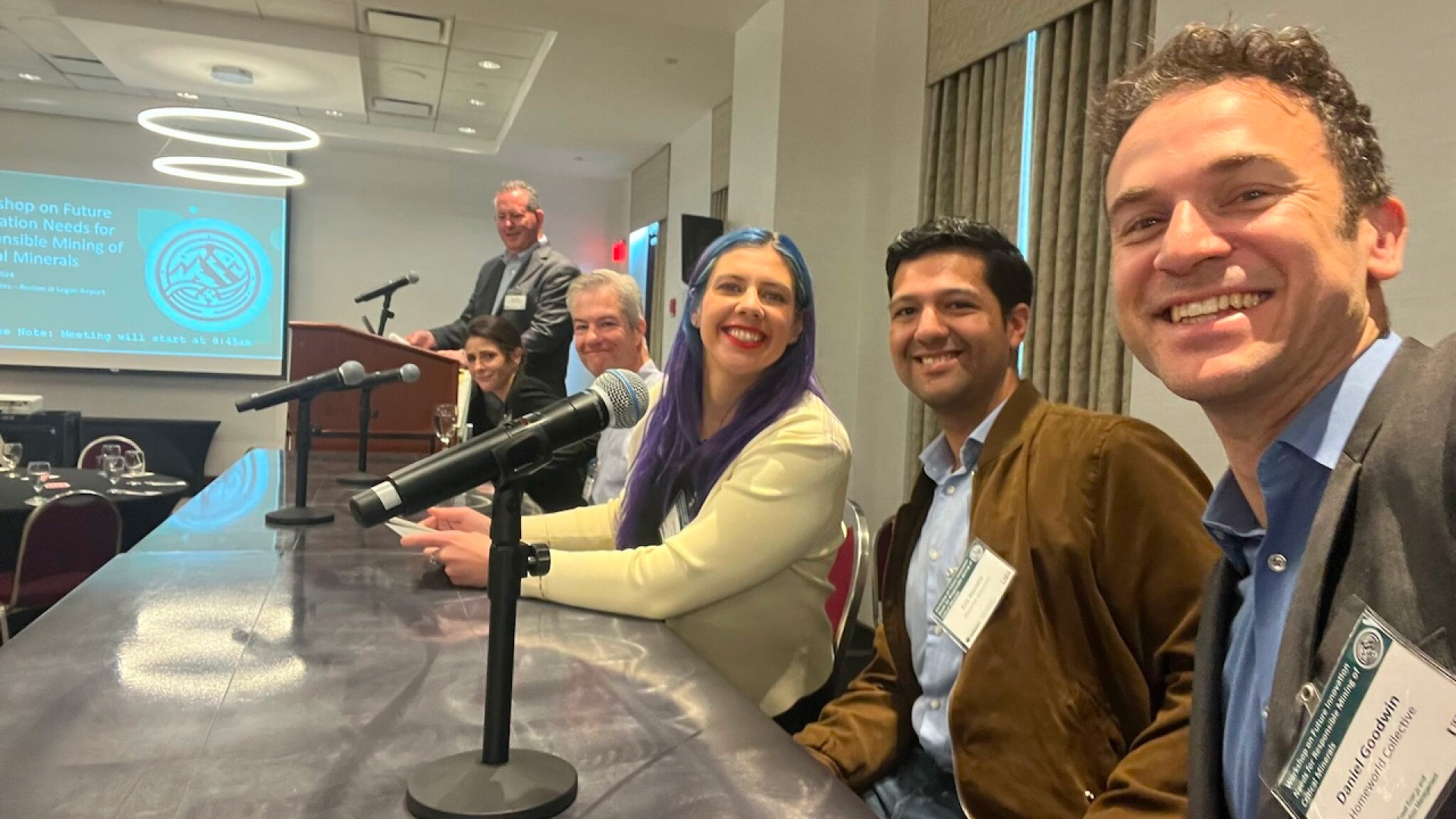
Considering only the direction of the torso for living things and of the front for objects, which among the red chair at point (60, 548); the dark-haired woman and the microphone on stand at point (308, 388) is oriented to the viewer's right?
the microphone on stand

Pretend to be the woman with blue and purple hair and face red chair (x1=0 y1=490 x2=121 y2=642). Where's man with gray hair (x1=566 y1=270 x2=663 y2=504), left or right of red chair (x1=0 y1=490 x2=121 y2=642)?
right

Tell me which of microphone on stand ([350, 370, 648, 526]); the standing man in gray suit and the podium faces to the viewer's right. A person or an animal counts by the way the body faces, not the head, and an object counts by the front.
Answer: the microphone on stand

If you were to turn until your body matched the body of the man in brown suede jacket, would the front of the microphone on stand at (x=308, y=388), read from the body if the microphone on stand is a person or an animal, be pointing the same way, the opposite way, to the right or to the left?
the opposite way

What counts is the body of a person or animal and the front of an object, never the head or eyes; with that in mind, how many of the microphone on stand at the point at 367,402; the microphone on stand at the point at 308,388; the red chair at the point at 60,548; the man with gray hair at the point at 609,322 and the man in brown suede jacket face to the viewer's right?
2

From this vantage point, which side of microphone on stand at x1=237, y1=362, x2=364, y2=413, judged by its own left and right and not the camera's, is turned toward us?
right

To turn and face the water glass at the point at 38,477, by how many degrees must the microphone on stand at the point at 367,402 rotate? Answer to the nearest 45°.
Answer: approximately 135° to its left

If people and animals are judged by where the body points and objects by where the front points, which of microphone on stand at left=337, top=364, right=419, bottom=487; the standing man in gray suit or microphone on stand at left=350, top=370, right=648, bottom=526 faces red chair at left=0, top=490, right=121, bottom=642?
the standing man in gray suit

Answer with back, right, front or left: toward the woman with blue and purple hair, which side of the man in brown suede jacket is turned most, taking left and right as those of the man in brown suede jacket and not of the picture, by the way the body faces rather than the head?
right

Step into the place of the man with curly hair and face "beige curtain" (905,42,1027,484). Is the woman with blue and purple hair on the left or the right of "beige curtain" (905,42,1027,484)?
left

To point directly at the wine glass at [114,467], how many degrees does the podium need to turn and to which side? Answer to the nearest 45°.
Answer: approximately 45° to its right

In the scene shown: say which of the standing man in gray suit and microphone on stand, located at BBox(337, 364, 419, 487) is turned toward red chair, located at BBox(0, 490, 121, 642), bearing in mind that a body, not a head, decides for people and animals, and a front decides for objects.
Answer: the standing man in gray suit

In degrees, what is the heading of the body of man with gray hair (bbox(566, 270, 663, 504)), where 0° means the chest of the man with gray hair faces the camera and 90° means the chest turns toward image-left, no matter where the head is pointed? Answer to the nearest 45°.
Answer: approximately 45°

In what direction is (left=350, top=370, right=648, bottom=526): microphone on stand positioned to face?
to the viewer's right

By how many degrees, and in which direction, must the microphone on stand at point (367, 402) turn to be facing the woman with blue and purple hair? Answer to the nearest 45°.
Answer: approximately 45° to its right
